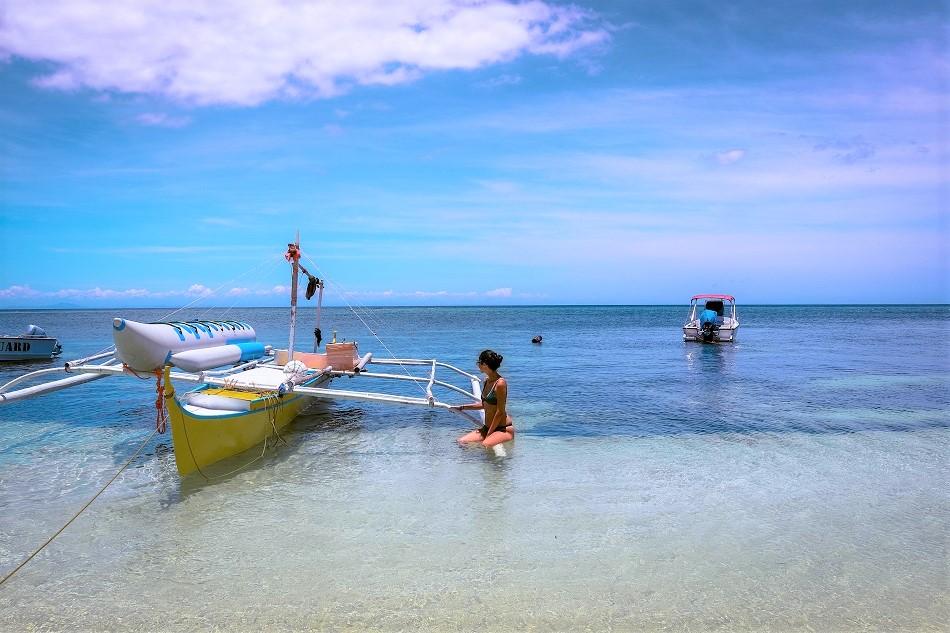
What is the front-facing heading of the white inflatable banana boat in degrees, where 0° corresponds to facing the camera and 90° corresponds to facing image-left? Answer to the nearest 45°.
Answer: approximately 45°

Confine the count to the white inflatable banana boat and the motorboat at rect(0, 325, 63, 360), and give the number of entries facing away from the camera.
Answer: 0

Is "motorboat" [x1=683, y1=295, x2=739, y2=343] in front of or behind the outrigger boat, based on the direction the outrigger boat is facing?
behind

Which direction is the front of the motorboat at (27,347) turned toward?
to the viewer's left

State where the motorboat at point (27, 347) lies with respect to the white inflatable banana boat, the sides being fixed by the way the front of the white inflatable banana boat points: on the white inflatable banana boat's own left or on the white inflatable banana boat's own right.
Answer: on the white inflatable banana boat's own right

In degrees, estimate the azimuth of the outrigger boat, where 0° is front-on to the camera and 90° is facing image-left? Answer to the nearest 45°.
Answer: approximately 45°

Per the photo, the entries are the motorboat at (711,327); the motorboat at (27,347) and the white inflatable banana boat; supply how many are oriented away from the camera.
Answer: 1

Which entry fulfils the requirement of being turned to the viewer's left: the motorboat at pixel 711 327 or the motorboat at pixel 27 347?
the motorboat at pixel 27 347

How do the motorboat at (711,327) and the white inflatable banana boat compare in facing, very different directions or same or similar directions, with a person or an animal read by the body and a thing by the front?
very different directions

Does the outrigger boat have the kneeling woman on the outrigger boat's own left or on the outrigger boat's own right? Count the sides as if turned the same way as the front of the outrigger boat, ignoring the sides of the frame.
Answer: on the outrigger boat's own left

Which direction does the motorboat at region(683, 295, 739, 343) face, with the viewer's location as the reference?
facing away from the viewer

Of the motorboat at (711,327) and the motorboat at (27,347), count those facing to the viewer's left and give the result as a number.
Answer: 1
